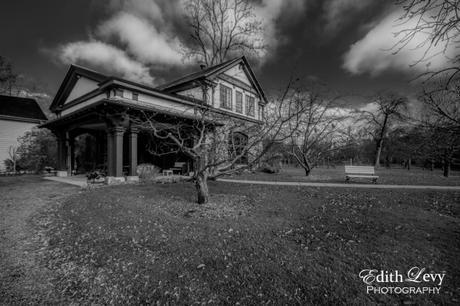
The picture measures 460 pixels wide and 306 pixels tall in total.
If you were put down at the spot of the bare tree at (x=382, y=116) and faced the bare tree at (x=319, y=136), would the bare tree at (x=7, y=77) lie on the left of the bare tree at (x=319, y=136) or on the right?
right

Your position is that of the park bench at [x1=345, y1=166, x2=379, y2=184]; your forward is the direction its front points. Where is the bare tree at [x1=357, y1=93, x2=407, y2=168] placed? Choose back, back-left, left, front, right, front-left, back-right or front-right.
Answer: back

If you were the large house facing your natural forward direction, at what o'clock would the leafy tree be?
The leafy tree is roughly at 3 o'clock from the large house.

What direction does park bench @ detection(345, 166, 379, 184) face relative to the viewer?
toward the camera

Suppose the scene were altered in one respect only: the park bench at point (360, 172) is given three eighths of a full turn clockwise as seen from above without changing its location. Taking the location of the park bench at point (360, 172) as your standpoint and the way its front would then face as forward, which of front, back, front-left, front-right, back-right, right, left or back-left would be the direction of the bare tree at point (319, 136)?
front

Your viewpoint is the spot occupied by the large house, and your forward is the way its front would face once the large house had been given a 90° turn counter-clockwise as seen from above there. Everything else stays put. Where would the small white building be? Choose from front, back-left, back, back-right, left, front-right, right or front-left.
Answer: back

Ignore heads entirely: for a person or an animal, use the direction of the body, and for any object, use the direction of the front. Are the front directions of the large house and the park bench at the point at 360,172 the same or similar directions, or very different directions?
same or similar directions

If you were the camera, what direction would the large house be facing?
facing the viewer and to the left of the viewer

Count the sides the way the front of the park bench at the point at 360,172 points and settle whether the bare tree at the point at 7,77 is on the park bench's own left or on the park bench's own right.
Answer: on the park bench's own right

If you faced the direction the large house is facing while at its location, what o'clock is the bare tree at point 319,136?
The bare tree is roughly at 8 o'clock from the large house.

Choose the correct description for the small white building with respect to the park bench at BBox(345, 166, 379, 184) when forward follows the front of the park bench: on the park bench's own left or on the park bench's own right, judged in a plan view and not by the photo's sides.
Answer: on the park bench's own right

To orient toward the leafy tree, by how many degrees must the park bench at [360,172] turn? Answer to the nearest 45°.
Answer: approximately 90° to its right

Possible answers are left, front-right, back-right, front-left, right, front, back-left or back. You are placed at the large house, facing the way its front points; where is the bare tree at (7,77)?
right

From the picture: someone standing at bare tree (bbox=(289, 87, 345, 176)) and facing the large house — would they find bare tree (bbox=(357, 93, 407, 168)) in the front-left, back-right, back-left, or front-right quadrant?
back-right

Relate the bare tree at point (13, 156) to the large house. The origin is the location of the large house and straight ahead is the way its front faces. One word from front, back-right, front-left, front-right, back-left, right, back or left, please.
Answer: right
